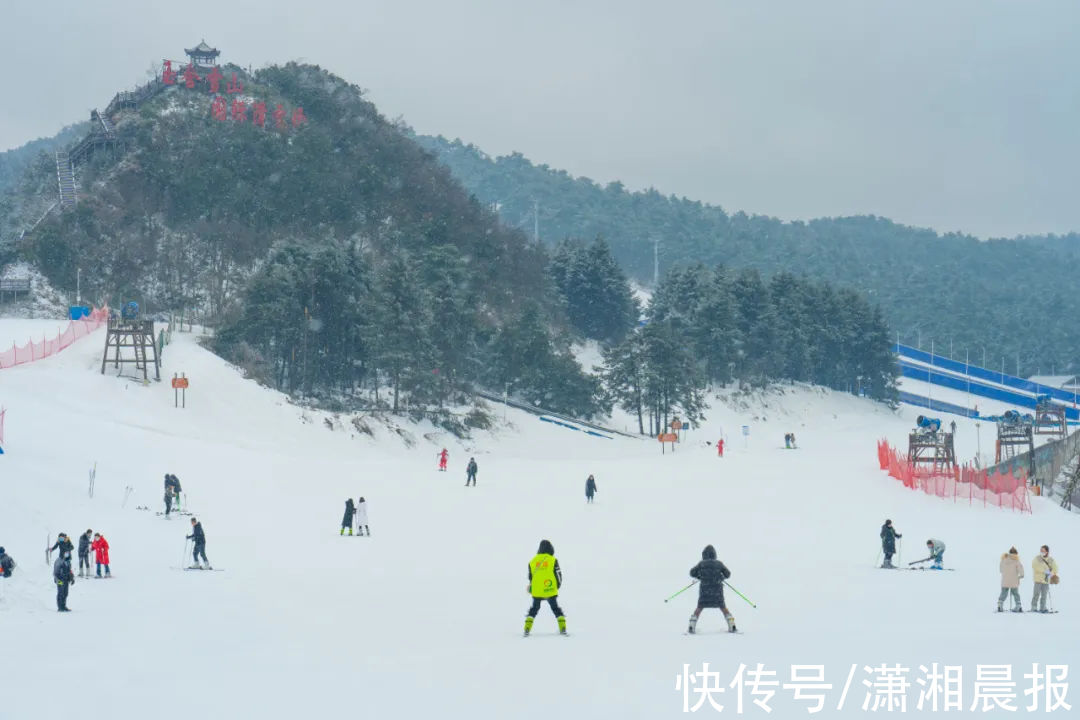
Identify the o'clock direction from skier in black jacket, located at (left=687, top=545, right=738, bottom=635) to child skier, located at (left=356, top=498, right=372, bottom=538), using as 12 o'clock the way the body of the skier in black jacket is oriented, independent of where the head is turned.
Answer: The child skier is roughly at 11 o'clock from the skier in black jacket.

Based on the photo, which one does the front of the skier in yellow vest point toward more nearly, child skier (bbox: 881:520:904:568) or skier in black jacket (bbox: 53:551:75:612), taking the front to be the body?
the child skier

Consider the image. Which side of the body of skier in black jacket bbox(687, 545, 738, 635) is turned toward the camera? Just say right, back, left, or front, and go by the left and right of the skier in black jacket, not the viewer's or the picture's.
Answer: back

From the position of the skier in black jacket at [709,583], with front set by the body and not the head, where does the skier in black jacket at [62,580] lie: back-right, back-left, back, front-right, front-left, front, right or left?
left

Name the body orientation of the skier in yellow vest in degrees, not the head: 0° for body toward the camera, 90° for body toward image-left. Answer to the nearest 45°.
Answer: approximately 180°

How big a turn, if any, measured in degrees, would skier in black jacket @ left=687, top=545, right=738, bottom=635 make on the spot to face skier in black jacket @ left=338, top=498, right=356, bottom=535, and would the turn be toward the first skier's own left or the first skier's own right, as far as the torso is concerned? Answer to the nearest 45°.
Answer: approximately 45° to the first skier's own left

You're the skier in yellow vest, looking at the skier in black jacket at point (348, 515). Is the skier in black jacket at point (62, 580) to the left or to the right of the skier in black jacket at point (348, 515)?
left

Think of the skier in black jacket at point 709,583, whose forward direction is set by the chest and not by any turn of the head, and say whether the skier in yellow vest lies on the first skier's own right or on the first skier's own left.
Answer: on the first skier's own left

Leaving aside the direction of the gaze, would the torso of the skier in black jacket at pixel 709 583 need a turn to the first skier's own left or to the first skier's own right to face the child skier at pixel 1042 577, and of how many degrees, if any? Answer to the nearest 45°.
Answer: approximately 45° to the first skier's own right

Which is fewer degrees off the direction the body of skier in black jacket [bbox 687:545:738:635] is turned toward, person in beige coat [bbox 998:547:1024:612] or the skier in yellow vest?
the person in beige coat

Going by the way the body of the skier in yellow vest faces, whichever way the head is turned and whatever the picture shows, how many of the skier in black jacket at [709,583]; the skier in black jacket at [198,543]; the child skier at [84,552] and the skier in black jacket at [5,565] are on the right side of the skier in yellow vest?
1

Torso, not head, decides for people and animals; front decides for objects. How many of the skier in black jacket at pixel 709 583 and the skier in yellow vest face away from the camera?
2

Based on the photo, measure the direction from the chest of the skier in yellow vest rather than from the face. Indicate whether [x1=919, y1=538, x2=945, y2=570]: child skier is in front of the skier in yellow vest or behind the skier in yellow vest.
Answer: in front
